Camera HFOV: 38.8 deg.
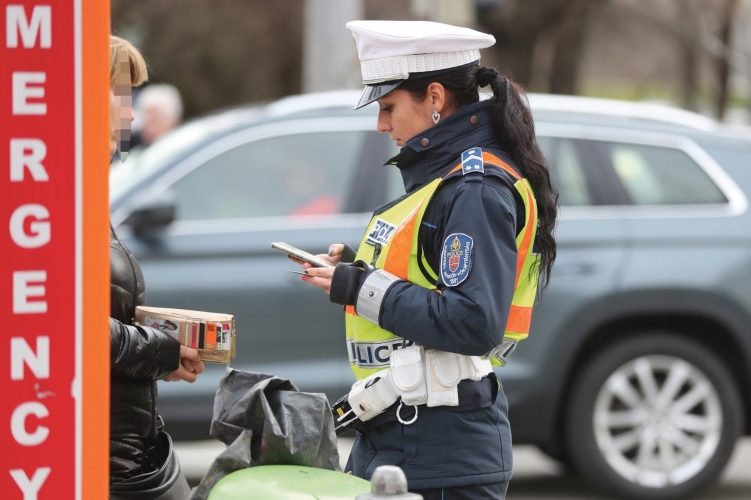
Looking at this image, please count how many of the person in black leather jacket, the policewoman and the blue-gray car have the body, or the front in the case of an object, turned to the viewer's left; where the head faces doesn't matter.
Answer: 2

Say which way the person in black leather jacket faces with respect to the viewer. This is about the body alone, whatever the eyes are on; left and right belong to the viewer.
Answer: facing to the right of the viewer

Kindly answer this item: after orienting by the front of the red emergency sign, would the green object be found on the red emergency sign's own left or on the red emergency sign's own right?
on the red emergency sign's own left

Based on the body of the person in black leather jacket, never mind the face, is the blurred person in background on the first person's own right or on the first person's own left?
on the first person's own left

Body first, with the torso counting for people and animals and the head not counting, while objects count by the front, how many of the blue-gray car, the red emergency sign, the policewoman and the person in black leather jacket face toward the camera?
1

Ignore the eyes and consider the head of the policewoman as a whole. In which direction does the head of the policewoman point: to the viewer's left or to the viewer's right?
to the viewer's left

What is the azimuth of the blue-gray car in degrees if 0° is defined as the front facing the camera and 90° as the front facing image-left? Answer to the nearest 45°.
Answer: approximately 90°

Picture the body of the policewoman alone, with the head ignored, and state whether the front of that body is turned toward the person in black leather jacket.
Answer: yes

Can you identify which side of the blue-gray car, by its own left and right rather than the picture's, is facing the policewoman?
left

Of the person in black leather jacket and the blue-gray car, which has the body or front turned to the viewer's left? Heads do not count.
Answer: the blue-gray car

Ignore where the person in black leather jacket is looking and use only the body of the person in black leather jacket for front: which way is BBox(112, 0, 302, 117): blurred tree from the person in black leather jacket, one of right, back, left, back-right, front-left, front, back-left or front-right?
left

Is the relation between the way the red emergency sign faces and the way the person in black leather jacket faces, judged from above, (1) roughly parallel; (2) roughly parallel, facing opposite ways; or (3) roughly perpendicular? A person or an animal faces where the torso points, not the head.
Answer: roughly perpendicular

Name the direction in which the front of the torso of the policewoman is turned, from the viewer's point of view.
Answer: to the viewer's left

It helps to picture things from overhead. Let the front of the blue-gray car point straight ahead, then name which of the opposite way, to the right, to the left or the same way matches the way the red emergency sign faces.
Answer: to the left

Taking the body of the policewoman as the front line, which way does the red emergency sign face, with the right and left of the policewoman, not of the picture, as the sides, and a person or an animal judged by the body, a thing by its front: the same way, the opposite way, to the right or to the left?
to the left

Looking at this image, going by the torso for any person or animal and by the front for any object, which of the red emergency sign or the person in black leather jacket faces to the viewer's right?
the person in black leather jacket
